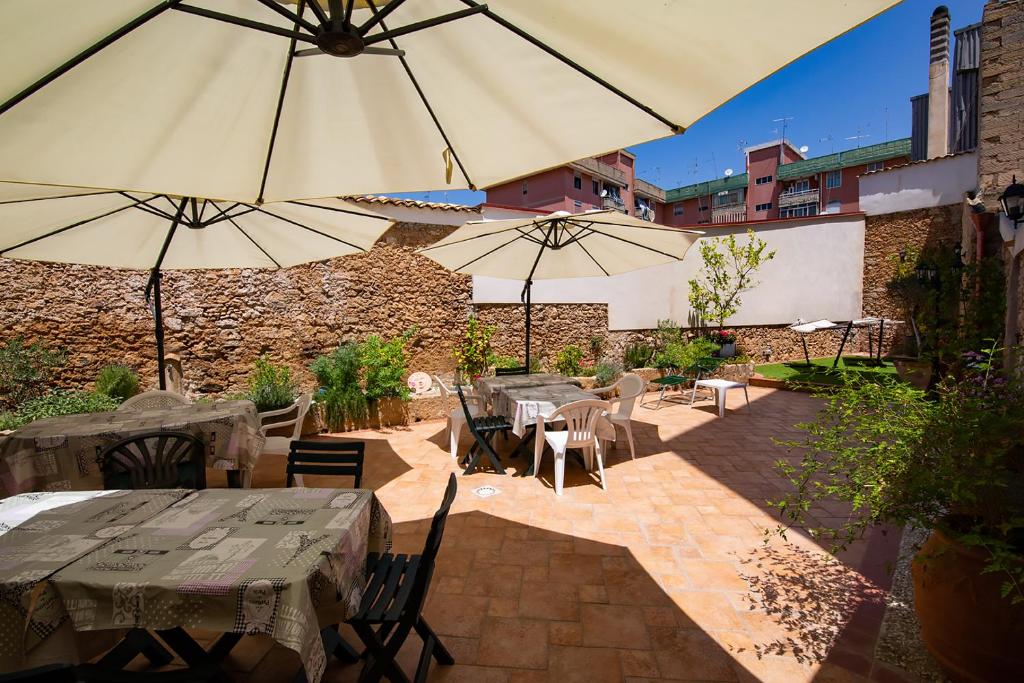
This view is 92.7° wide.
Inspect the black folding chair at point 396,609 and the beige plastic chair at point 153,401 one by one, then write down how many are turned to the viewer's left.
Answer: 1

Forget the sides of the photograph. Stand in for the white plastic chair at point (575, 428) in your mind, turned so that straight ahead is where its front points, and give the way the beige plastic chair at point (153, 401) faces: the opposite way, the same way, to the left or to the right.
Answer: the opposite way

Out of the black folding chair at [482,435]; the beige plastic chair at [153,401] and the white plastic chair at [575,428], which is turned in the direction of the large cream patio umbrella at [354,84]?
the beige plastic chair at [153,401]

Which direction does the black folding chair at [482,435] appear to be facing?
to the viewer's right

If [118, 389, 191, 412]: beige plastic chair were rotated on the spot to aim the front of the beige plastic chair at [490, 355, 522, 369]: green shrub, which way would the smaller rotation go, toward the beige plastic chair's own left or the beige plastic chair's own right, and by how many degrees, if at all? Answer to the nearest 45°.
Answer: approximately 90° to the beige plastic chair's own left

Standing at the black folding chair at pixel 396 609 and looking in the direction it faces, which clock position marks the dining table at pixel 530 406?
The dining table is roughly at 4 o'clock from the black folding chair.

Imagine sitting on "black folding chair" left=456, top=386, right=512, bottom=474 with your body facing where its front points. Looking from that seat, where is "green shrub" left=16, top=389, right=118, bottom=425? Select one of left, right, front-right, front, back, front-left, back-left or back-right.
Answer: back

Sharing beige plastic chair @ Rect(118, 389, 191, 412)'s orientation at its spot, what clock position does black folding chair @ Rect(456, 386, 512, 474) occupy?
The black folding chair is roughly at 10 o'clock from the beige plastic chair.

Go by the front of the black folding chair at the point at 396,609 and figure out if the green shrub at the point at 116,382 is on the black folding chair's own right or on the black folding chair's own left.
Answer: on the black folding chair's own right

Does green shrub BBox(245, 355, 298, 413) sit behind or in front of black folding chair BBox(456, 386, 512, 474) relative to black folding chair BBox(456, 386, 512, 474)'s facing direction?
behind

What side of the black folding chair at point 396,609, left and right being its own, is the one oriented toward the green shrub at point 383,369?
right

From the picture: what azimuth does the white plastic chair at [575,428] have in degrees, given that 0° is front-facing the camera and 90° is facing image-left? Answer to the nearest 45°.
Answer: approximately 135°

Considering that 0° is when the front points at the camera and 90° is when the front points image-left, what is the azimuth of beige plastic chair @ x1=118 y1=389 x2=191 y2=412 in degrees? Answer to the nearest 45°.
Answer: approximately 0°

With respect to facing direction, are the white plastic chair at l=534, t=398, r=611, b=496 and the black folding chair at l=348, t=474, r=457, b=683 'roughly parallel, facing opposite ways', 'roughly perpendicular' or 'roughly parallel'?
roughly perpendicular

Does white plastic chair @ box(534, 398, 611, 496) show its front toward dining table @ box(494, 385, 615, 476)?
yes

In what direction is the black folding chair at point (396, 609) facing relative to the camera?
to the viewer's left

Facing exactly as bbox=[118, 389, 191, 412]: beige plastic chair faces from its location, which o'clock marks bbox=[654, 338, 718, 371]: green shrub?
The green shrub is roughly at 9 o'clock from the beige plastic chair.
